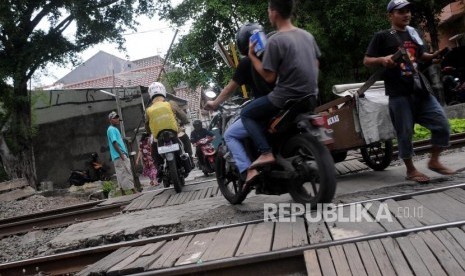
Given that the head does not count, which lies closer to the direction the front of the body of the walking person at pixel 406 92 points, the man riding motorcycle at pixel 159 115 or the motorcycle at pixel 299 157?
the motorcycle

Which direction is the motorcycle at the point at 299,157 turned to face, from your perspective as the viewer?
facing away from the viewer and to the left of the viewer

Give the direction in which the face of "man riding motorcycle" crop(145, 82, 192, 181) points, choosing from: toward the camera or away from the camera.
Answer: away from the camera

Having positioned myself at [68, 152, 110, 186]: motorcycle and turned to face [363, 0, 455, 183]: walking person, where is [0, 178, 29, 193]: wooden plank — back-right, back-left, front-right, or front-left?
front-right

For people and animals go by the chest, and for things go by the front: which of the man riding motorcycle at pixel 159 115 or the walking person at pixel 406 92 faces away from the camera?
the man riding motorcycle

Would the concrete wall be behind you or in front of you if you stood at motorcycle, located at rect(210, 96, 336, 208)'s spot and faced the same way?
in front

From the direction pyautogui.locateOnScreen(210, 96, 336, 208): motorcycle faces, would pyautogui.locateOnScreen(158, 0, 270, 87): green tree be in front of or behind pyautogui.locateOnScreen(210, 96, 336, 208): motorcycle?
in front

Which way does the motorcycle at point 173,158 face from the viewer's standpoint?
away from the camera

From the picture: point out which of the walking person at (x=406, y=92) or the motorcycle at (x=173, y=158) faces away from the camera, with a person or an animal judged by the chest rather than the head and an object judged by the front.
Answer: the motorcycle

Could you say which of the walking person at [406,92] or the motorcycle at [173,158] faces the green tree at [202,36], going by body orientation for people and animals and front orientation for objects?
the motorcycle

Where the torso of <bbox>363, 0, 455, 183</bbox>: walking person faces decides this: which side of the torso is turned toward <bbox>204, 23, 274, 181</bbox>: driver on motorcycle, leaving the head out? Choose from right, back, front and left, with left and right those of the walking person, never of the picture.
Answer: right
